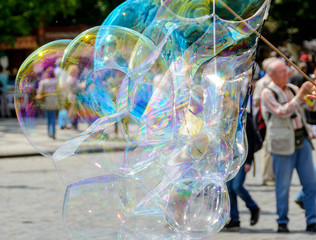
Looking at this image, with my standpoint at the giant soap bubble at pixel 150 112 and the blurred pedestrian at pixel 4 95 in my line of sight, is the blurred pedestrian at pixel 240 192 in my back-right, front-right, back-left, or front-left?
front-right

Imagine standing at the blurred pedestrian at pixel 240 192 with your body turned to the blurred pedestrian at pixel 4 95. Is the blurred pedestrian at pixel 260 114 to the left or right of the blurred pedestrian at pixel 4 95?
right

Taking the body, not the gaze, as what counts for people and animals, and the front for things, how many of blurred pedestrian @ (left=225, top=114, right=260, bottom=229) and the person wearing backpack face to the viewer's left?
1
